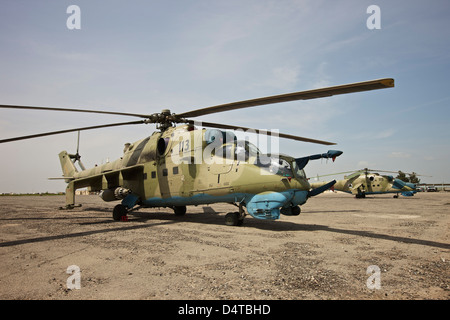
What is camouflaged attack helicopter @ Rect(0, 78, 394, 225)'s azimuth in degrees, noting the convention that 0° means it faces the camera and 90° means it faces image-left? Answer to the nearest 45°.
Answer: approximately 315°

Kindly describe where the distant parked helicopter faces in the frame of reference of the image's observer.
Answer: facing to the right of the viewer
